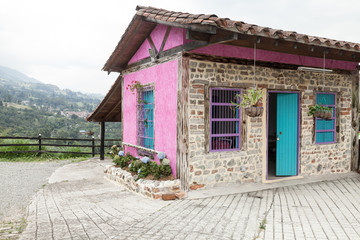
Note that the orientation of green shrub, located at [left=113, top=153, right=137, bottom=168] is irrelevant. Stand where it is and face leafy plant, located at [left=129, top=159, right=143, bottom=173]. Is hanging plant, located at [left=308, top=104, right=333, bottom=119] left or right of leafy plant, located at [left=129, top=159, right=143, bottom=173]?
left

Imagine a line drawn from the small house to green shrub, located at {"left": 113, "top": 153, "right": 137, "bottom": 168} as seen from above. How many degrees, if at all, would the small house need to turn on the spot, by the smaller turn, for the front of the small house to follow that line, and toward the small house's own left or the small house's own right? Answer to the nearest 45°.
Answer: approximately 135° to the small house's own right
